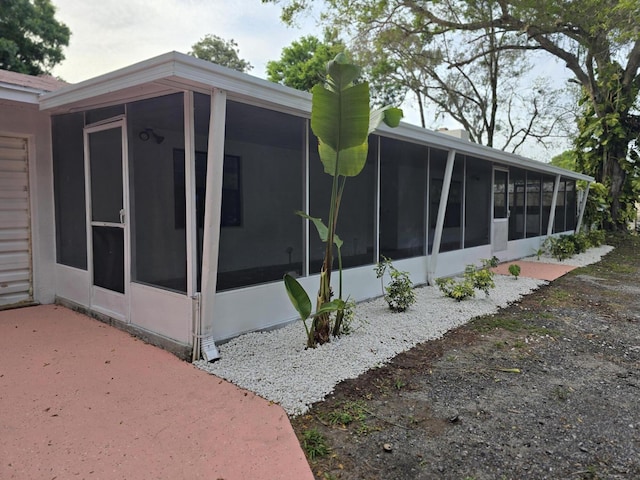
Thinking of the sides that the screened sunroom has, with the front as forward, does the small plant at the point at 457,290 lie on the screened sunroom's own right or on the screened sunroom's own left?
on the screened sunroom's own left
